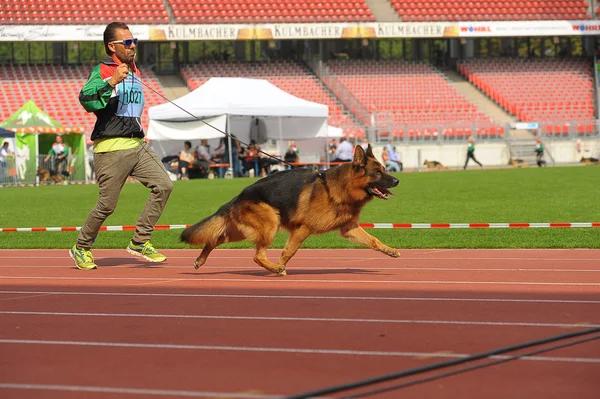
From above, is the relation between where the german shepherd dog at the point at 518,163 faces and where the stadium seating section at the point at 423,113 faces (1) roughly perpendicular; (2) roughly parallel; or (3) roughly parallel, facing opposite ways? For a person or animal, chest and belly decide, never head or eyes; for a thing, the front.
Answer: roughly perpendicular

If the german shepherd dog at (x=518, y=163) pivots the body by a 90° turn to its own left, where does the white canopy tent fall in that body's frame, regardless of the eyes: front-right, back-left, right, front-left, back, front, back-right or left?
front-right

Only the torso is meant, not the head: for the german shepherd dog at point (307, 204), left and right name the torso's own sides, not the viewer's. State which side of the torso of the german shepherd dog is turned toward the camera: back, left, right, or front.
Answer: right

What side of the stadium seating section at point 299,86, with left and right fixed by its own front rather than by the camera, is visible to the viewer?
front

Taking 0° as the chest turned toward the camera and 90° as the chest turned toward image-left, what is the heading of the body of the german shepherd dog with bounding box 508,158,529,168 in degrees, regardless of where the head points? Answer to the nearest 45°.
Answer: approximately 90°

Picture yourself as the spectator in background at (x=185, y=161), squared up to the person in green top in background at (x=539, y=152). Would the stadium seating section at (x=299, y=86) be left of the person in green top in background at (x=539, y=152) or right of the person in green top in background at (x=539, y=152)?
left

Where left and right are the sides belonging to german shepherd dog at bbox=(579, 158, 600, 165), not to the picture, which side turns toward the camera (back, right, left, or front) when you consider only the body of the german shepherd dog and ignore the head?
left

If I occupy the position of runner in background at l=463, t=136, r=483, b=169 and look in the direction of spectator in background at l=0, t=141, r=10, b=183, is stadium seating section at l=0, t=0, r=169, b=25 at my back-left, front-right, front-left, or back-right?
front-right

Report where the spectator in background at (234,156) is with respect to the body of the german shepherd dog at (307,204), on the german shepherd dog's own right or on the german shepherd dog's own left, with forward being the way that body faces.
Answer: on the german shepherd dog's own left

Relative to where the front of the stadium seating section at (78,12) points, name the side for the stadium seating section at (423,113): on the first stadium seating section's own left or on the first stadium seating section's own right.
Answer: on the first stadium seating section's own left

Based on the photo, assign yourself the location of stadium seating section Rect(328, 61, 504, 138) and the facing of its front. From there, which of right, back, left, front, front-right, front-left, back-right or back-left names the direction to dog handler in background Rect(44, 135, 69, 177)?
front-right

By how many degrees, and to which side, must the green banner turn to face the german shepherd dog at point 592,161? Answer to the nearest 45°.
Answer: approximately 90° to its left

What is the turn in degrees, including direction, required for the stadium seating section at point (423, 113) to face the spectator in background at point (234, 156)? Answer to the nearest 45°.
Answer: approximately 45° to its right

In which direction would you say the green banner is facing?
toward the camera

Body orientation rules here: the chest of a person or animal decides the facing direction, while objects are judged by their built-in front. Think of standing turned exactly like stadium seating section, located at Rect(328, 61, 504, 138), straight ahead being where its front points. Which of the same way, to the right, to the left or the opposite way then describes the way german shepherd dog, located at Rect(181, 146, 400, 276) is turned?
to the left
